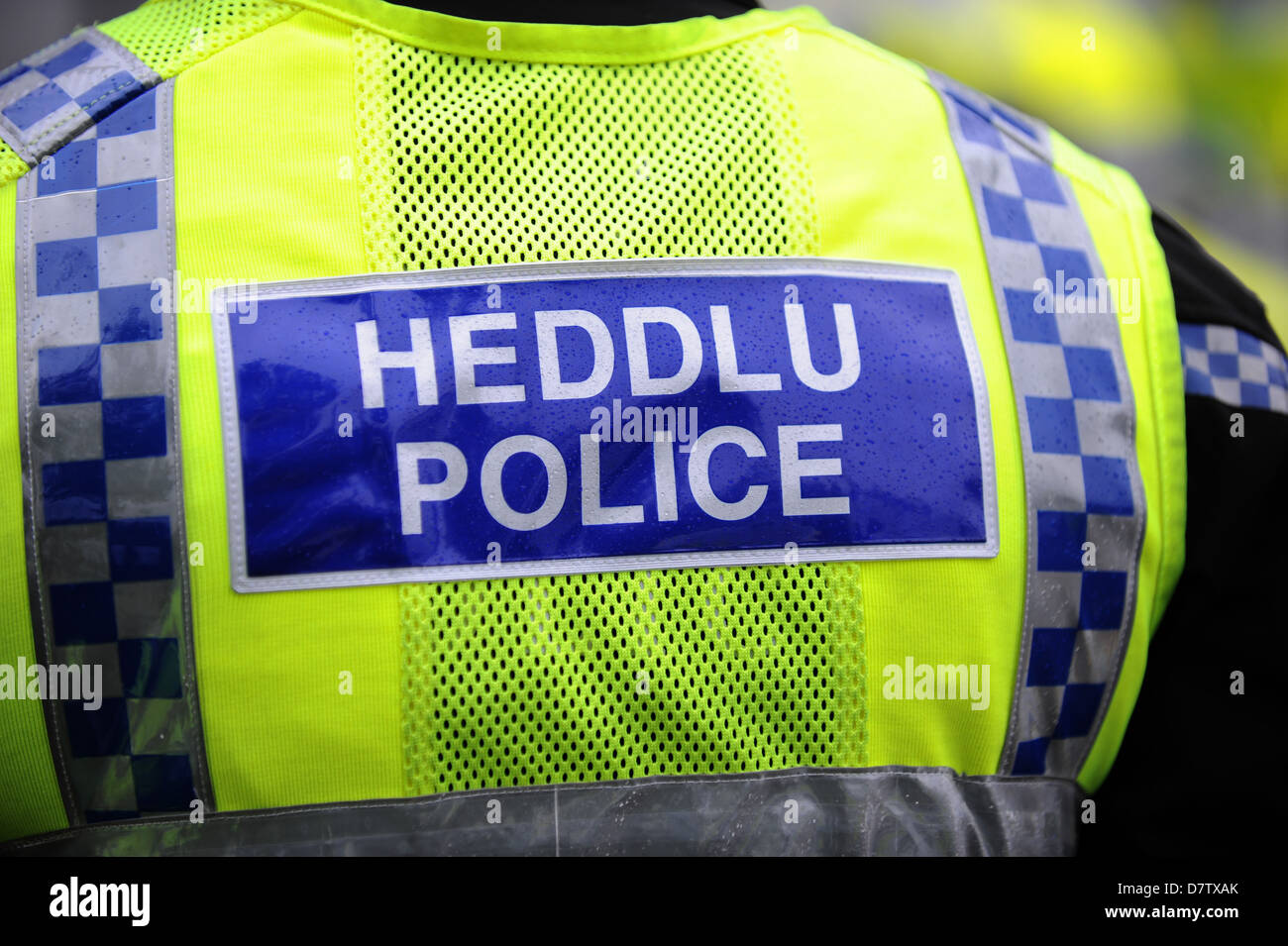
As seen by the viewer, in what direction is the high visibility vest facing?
away from the camera
